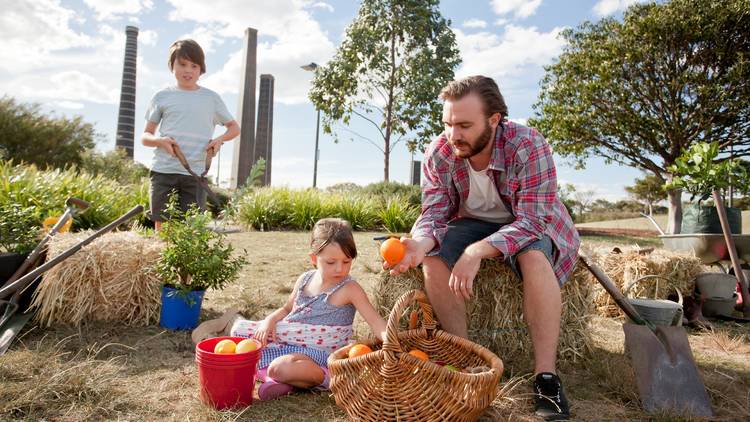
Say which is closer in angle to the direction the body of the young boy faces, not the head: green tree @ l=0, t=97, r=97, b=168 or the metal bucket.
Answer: the metal bucket

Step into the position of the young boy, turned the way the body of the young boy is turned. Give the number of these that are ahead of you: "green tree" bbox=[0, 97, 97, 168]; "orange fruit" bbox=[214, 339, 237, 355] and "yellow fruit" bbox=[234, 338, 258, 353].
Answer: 2

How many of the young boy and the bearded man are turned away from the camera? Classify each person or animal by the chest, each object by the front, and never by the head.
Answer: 0

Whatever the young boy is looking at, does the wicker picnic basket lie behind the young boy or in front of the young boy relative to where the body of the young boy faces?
in front

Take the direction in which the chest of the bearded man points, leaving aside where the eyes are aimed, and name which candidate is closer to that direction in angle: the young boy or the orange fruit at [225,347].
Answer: the orange fruit

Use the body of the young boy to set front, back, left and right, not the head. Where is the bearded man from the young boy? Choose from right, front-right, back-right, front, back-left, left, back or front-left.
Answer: front-left

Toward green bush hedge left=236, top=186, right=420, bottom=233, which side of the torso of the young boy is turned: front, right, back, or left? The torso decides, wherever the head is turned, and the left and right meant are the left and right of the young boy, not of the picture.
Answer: back

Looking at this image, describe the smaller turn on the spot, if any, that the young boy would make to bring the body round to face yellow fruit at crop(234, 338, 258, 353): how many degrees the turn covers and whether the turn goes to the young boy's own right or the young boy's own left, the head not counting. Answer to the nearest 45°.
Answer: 0° — they already face it

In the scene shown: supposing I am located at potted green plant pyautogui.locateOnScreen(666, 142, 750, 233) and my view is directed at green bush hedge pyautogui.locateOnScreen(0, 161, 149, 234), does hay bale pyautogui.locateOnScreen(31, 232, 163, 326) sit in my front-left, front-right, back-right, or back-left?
front-left

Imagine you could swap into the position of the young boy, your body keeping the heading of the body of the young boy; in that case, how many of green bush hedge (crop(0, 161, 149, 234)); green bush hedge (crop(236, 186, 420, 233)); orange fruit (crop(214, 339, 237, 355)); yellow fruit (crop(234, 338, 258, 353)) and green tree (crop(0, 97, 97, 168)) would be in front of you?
2

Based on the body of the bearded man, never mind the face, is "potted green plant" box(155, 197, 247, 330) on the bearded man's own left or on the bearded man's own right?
on the bearded man's own right

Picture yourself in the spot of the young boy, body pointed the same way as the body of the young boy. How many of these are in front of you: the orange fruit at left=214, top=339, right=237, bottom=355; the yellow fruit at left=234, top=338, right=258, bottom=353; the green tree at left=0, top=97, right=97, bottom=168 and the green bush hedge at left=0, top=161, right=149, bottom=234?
2

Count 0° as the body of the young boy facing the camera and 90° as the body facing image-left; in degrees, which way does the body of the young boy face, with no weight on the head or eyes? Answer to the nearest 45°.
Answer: approximately 0°

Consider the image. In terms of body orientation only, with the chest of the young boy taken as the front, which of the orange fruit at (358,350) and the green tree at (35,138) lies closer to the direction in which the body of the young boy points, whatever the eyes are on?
the orange fruit

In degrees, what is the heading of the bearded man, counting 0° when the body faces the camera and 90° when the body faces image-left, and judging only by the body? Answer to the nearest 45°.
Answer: approximately 45°

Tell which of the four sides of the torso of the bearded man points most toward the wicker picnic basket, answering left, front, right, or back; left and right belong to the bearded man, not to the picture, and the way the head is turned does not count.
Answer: front

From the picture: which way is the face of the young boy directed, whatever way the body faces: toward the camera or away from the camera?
toward the camera
